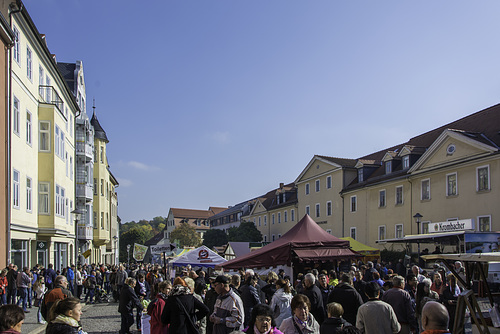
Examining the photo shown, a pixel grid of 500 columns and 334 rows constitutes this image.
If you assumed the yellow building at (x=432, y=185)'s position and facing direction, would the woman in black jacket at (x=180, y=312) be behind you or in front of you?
in front

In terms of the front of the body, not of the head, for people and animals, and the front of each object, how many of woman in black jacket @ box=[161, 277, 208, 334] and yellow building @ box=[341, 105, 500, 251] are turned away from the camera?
1

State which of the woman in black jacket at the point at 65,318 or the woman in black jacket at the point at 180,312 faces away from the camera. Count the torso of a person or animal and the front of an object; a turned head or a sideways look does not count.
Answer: the woman in black jacket at the point at 180,312

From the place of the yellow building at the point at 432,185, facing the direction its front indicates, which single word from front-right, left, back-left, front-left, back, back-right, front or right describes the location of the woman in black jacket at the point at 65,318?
front-left

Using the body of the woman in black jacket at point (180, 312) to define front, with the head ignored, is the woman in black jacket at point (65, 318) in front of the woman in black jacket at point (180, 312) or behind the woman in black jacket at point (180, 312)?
behind

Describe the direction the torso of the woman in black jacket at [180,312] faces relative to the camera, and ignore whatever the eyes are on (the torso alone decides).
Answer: away from the camera

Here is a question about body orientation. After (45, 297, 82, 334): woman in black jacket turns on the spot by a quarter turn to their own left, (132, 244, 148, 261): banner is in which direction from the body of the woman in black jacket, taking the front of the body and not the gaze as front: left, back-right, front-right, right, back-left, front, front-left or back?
front

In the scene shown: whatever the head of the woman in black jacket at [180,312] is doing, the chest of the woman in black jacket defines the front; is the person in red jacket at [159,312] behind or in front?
in front

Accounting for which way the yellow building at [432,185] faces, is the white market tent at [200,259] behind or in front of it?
in front

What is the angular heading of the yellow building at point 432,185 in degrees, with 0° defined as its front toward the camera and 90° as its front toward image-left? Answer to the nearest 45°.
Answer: approximately 45°
